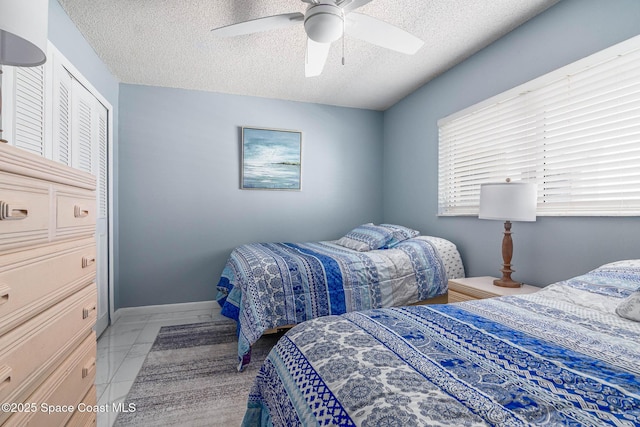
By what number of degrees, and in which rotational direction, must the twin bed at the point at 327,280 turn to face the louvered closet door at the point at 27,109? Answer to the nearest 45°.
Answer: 0° — it already faces it

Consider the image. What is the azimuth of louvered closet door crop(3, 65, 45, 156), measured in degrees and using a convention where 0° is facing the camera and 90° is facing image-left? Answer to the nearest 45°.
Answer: approximately 315°

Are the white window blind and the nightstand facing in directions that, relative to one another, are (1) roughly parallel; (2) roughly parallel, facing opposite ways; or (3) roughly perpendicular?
roughly parallel

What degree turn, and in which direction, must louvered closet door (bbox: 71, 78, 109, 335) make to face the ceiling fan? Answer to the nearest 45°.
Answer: approximately 45° to its right

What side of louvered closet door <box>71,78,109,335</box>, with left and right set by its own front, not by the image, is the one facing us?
right

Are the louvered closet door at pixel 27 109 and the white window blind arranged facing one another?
yes

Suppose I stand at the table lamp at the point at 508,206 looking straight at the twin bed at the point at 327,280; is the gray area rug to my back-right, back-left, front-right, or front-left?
front-left

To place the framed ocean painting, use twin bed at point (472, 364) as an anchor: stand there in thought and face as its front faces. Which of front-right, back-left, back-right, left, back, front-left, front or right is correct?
right

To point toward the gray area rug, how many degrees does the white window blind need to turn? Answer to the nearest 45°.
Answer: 0° — it already faces it

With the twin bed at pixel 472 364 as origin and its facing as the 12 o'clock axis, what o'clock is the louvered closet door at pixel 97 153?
The louvered closet door is roughly at 2 o'clock from the twin bed.

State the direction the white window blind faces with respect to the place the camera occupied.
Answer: facing the viewer and to the left of the viewer

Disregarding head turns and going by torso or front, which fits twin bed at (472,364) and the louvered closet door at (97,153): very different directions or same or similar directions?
very different directions

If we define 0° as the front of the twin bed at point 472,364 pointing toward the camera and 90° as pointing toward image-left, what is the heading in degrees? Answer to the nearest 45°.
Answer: approximately 45°

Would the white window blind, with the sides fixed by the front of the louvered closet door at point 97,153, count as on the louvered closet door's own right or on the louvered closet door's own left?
on the louvered closet door's own right

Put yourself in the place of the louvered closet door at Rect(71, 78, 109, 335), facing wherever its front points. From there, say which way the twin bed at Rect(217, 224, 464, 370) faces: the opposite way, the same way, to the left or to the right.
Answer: the opposite way

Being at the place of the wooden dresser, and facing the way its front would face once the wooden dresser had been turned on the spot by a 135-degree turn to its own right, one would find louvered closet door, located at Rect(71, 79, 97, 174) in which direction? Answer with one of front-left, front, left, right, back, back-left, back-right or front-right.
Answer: right
